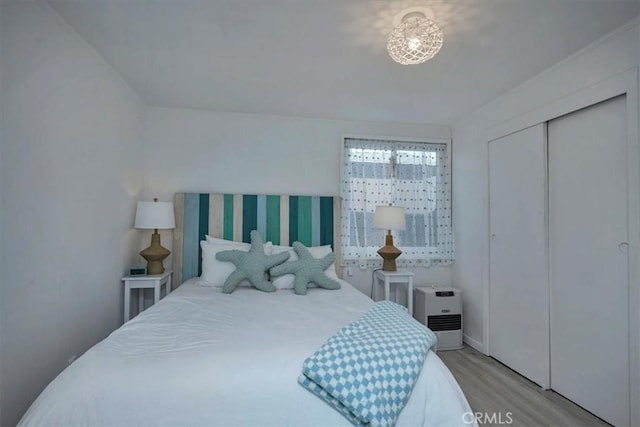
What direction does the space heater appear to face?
toward the camera

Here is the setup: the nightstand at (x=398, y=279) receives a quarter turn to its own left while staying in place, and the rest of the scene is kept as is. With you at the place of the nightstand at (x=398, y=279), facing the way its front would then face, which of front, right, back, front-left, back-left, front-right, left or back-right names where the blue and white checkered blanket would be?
right

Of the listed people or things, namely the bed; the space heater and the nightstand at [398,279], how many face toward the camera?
3

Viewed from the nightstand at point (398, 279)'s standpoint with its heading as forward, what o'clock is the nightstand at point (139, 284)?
the nightstand at point (139, 284) is roughly at 2 o'clock from the nightstand at point (398, 279).

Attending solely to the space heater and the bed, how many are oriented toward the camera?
2

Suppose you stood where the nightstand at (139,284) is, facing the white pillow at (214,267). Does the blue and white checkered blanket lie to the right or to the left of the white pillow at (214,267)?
right

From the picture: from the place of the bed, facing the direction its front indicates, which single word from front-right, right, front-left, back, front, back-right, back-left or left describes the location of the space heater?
back-left

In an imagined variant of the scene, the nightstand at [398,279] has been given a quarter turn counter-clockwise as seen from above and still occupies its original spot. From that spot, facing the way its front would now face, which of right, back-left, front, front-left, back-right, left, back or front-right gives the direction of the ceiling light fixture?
right

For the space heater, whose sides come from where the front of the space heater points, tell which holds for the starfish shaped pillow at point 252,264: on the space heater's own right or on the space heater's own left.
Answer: on the space heater's own right

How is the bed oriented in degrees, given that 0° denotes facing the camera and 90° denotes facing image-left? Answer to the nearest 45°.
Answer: approximately 0°

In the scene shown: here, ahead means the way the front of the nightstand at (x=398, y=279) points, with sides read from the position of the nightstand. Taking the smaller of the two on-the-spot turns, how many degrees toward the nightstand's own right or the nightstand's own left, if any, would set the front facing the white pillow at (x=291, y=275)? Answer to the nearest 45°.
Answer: approximately 45° to the nightstand's own right
